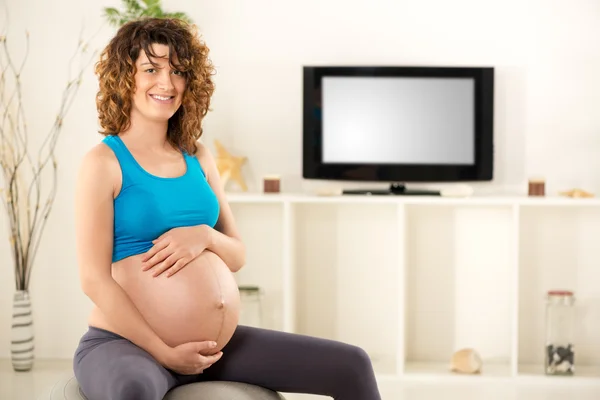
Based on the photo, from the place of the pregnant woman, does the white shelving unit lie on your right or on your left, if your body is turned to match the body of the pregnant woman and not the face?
on your left

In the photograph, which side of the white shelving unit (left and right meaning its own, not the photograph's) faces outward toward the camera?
front

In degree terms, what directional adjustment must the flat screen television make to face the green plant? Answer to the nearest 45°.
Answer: approximately 90° to its right

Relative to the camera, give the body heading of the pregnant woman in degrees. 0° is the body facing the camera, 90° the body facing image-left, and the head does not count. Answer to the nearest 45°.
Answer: approximately 315°

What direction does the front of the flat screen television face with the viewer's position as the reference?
facing the viewer

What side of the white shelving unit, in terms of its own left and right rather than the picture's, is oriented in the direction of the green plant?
right

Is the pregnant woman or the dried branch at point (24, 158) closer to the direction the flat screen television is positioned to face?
the pregnant woman

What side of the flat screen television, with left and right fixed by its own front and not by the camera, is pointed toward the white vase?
right

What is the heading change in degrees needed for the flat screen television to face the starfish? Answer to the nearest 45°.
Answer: approximately 90° to its right

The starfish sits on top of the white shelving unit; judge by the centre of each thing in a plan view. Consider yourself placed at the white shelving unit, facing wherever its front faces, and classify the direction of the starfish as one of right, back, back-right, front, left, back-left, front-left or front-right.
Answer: right

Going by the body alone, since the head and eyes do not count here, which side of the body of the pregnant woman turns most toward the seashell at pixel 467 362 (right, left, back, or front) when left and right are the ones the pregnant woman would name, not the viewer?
left
